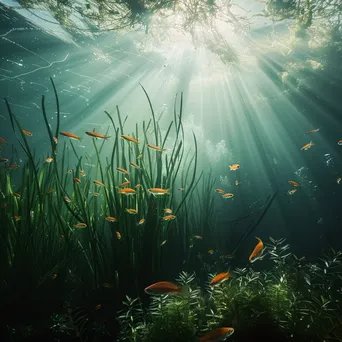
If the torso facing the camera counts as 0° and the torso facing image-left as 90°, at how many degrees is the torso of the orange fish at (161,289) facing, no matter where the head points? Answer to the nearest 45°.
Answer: approximately 90°
